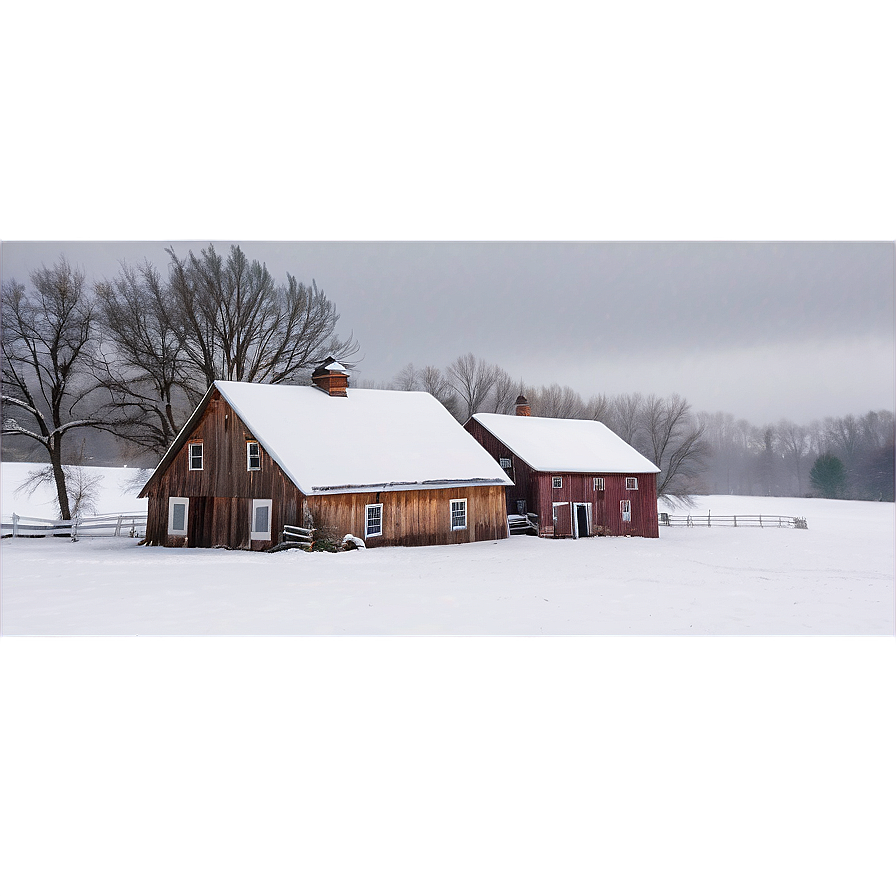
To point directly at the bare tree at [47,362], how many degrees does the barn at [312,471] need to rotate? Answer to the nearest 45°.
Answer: approximately 45° to its right

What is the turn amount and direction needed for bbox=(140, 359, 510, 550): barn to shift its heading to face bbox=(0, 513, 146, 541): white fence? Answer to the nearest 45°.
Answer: approximately 45° to its right

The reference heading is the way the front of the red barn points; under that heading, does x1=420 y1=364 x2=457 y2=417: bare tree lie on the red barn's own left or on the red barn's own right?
on the red barn's own right

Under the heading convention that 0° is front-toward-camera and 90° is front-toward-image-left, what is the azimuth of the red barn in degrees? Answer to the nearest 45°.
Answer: approximately 0°

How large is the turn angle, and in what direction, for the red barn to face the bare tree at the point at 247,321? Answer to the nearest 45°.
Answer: approximately 90° to its right

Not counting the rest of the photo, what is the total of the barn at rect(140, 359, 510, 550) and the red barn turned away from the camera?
0

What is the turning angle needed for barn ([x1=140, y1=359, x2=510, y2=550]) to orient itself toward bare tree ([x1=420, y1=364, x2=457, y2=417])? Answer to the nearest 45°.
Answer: approximately 135° to its right
